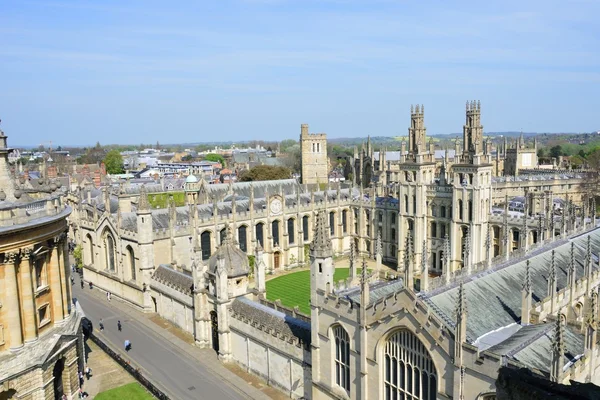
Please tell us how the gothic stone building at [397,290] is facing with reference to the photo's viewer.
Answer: facing the viewer and to the left of the viewer
